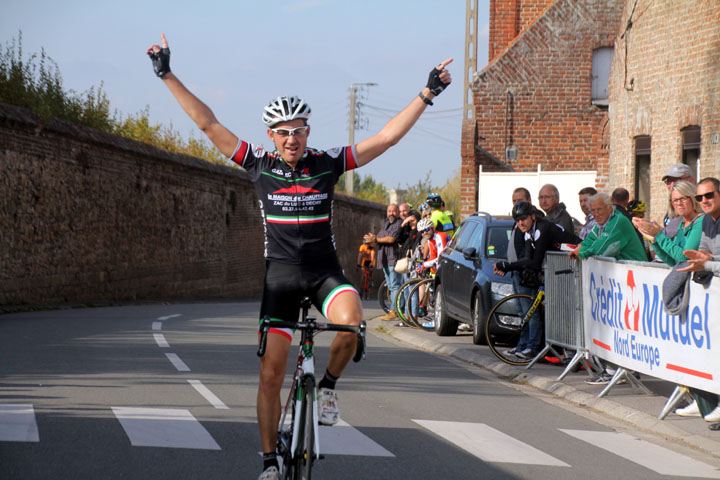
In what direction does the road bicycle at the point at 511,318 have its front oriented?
to the viewer's left

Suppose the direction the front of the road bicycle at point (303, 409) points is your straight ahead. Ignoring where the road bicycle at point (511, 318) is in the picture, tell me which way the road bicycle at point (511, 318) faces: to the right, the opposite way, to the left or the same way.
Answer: to the right

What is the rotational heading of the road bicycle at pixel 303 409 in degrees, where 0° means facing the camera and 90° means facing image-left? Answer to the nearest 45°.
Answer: approximately 0°

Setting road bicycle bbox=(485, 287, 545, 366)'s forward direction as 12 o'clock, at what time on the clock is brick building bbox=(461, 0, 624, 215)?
The brick building is roughly at 3 o'clock from the road bicycle.

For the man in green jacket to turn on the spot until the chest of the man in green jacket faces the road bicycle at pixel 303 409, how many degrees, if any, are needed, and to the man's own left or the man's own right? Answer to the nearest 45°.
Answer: approximately 45° to the man's own left

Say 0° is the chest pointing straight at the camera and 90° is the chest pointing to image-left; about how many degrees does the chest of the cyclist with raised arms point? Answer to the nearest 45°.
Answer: approximately 0°
